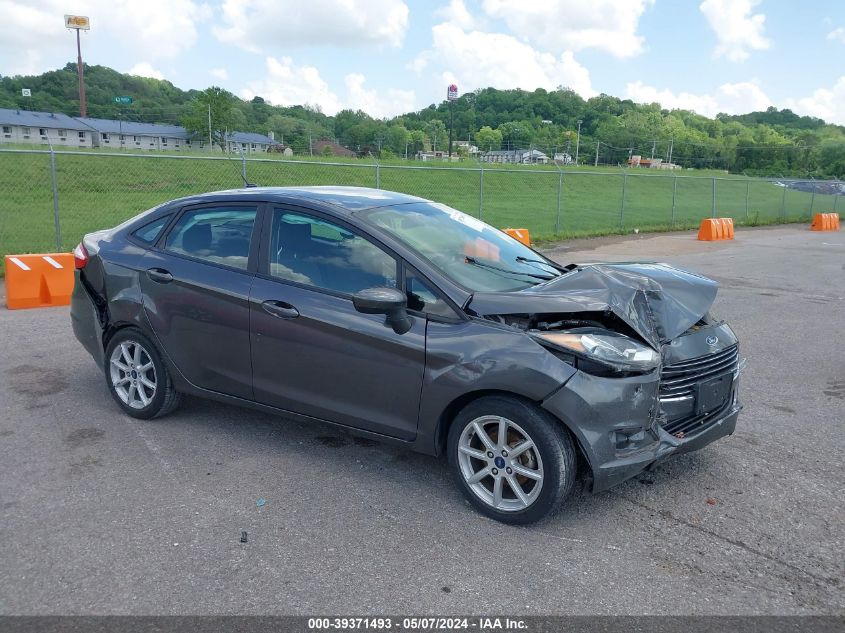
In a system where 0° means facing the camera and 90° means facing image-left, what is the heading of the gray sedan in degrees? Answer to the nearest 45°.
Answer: approximately 315°

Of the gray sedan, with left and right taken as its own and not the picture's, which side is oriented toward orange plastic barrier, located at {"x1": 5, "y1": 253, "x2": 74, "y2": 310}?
back

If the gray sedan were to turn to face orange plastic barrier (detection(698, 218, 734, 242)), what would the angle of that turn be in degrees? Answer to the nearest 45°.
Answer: approximately 90° to its left

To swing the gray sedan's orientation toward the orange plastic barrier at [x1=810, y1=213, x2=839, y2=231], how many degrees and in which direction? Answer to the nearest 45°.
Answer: approximately 90° to its left
